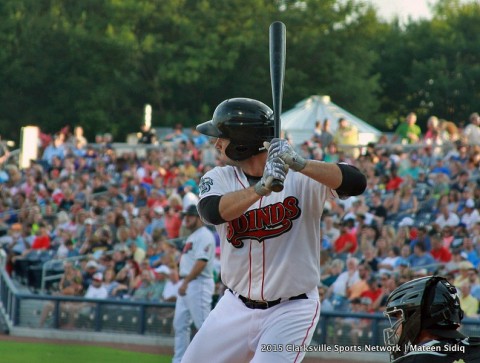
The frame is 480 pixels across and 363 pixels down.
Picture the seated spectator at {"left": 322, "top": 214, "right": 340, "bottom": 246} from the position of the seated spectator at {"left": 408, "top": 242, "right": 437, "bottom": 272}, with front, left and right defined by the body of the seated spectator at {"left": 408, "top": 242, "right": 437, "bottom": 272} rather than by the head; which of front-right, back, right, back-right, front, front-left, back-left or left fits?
right

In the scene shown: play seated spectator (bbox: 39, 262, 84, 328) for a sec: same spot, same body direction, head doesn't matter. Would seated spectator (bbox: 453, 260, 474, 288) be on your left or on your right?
on your left

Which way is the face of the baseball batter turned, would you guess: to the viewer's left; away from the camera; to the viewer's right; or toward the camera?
to the viewer's left

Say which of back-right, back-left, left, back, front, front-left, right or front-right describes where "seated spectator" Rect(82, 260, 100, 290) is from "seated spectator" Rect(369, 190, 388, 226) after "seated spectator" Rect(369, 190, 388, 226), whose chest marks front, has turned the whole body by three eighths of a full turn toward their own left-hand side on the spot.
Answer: back

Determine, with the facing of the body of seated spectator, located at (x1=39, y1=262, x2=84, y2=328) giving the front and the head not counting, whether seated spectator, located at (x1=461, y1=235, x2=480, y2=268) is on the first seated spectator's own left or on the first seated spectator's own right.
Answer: on the first seated spectator's own left

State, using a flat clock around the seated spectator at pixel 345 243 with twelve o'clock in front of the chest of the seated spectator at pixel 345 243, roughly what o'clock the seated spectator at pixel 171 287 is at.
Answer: the seated spectator at pixel 171 287 is roughly at 1 o'clock from the seated spectator at pixel 345 243.

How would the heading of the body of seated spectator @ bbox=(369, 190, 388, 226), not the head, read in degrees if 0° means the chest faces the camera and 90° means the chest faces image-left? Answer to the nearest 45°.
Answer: approximately 45°

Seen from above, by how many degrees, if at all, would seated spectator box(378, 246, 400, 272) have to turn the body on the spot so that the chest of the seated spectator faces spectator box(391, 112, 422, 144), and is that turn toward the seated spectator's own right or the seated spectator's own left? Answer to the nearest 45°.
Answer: approximately 135° to the seated spectator's own right

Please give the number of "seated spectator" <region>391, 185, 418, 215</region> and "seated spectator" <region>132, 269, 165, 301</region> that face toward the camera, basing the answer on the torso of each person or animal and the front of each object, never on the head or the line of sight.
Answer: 2

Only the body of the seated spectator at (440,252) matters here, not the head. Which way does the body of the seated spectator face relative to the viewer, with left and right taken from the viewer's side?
facing the viewer and to the left of the viewer

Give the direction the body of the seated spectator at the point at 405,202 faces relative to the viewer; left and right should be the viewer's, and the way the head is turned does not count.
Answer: facing the viewer

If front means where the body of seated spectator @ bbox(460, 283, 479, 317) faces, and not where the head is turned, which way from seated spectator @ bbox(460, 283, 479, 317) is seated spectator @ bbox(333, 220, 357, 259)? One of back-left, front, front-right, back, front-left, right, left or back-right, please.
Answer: right

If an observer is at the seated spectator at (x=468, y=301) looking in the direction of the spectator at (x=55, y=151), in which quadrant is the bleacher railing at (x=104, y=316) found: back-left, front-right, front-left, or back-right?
front-left

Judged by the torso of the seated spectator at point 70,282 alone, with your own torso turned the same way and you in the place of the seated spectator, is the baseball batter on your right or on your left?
on your left
